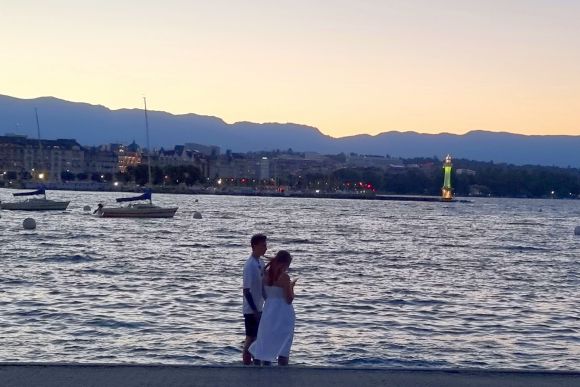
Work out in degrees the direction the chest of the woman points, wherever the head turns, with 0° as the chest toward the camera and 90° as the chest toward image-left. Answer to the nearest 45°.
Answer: approximately 225°

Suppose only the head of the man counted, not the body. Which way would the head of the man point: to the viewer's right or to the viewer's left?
to the viewer's right

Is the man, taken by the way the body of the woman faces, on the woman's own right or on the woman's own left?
on the woman's own left
